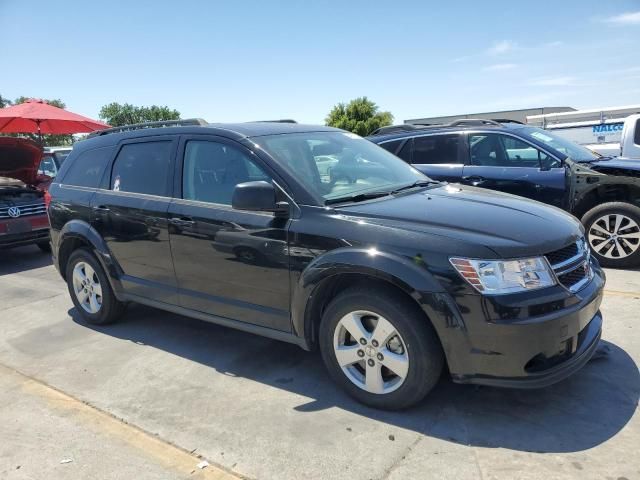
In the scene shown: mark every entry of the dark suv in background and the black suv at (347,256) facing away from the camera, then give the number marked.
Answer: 0

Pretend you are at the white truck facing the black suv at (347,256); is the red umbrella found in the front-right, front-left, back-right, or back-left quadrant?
front-right

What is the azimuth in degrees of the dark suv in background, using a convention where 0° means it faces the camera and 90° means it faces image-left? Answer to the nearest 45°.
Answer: approximately 270°

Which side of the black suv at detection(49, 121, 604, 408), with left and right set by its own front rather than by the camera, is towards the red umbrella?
back

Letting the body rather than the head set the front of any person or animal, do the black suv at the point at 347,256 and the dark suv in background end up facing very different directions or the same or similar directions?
same or similar directions

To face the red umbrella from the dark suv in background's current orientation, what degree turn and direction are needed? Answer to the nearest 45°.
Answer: approximately 180°

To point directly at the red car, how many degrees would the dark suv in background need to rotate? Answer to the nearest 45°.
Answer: approximately 180°

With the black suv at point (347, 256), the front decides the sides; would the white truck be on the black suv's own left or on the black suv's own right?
on the black suv's own left

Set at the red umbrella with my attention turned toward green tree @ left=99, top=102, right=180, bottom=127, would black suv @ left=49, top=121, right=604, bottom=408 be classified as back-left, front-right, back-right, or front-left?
back-right

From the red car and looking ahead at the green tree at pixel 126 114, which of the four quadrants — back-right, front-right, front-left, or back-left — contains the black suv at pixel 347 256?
back-right

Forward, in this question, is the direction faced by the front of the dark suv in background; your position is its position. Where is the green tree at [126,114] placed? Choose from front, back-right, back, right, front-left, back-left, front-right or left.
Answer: back-left

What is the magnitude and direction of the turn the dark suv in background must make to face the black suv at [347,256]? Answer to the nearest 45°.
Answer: approximately 90° to its right
